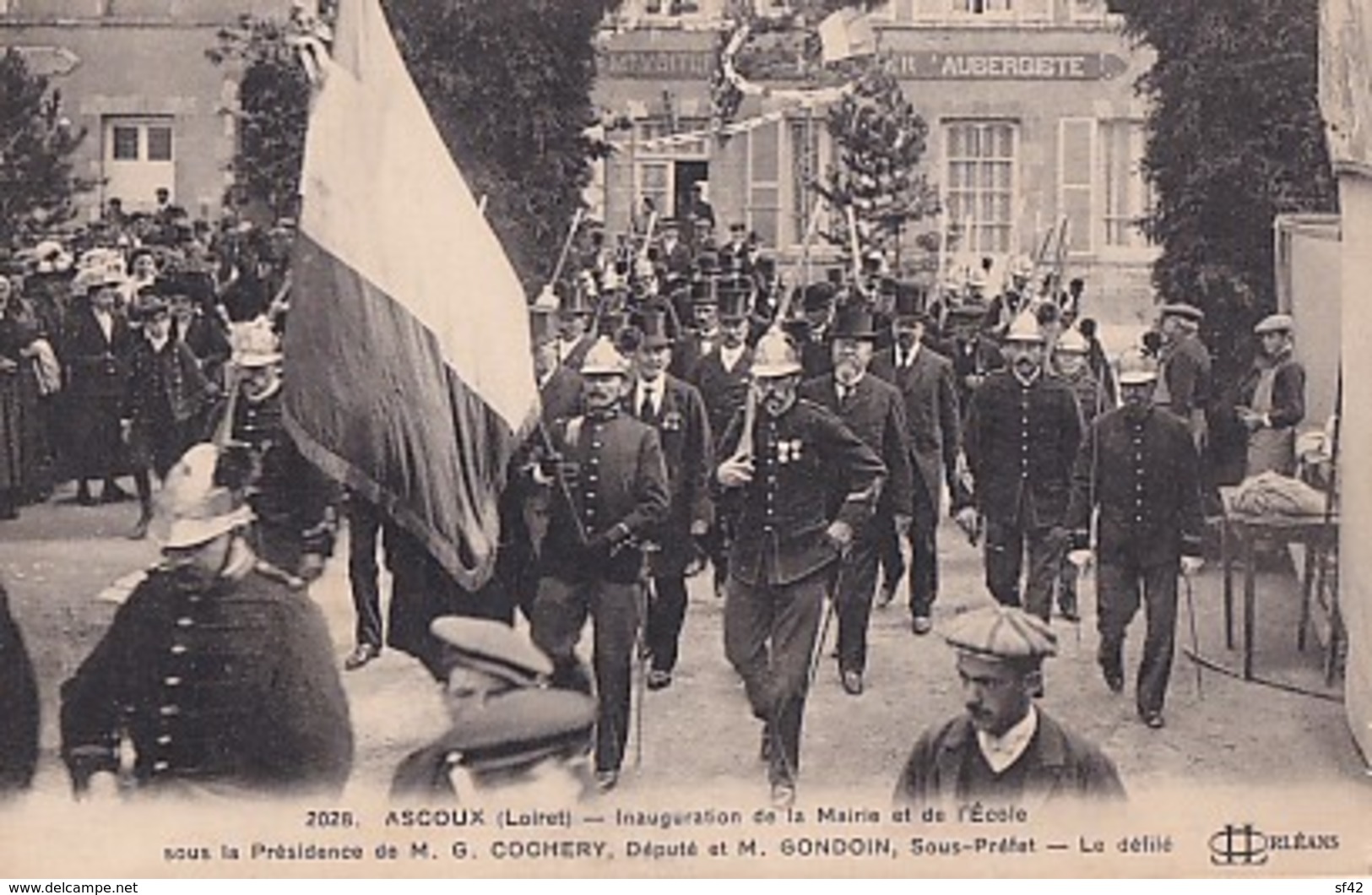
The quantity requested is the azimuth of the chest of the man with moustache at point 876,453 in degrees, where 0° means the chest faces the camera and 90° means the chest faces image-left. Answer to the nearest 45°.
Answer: approximately 0°

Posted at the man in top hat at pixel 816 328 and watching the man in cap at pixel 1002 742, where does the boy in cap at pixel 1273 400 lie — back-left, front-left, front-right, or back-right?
front-left

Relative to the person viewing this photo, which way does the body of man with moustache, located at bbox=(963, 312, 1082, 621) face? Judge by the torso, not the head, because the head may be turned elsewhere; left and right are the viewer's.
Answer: facing the viewer

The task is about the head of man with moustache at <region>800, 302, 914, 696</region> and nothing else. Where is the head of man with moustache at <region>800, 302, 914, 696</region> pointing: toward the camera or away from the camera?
toward the camera

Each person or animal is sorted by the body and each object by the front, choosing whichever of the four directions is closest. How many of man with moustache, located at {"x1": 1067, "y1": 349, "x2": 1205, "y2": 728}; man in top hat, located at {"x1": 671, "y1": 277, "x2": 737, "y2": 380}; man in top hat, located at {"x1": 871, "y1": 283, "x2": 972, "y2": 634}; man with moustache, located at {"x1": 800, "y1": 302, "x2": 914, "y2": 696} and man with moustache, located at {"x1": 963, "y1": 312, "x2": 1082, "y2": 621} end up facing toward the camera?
5

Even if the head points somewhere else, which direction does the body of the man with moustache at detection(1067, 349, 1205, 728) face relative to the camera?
toward the camera

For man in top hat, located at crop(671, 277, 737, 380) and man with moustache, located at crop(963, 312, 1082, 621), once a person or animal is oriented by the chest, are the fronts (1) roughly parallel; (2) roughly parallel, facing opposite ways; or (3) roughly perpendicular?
roughly parallel

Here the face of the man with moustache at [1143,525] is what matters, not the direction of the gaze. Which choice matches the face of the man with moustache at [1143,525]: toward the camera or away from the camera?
toward the camera

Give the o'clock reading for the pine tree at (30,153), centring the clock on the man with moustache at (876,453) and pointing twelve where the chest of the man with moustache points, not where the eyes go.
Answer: The pine tree is roughly at 5 o'clock from the man with moustache.

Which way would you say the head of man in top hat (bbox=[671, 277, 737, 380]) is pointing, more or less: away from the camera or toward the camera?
toward the camera

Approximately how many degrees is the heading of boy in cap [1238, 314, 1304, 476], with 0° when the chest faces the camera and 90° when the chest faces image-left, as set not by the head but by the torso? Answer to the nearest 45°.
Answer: approximately 45°

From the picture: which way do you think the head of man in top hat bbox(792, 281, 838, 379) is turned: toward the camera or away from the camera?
toward the camera

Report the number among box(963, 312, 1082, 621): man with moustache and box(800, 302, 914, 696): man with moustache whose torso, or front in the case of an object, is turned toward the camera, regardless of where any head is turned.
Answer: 2

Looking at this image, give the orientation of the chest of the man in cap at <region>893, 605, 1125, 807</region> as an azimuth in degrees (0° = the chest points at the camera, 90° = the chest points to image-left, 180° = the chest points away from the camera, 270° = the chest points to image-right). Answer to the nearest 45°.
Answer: approximately 45°

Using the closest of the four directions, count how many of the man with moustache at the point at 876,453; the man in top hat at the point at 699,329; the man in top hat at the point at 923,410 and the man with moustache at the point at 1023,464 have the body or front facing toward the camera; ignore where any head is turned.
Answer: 4
